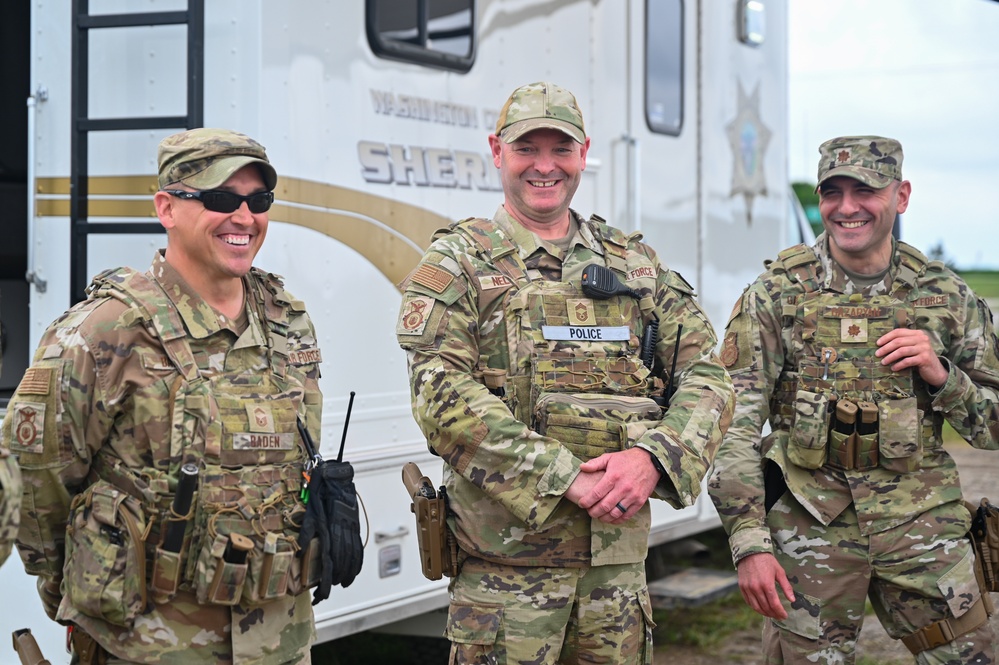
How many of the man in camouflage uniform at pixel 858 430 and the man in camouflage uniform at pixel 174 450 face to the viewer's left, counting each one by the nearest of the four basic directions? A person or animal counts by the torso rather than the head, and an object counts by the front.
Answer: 0

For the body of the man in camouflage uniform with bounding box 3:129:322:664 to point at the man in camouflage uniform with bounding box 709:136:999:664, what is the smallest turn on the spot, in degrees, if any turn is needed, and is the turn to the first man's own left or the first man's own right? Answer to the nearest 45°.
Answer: approximately 45° to the first man's own left

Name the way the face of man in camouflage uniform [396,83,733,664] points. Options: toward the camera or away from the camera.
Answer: toward the camera

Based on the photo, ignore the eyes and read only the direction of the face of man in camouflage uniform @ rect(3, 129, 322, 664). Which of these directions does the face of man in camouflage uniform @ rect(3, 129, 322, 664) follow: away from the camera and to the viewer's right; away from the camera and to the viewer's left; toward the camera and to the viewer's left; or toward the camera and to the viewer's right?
toward the camera and to the viewer's right

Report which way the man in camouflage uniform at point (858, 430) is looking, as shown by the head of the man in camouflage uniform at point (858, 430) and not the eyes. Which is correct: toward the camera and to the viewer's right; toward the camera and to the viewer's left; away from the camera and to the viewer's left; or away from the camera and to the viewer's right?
toward the camera and to the viewer's left

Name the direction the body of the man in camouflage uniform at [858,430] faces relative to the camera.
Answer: toward the camera

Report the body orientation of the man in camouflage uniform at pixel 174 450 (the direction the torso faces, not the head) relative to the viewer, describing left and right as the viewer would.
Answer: facing the viewer and to the right of the viewer

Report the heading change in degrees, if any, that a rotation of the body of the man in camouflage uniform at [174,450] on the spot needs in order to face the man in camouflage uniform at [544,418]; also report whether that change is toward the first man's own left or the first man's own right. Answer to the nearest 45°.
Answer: approximately 45° to the first man's own left

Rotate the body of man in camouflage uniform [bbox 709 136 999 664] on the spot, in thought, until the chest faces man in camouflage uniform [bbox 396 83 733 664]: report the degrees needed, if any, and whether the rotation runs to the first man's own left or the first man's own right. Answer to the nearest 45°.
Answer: approximately 45° to the first man's own right

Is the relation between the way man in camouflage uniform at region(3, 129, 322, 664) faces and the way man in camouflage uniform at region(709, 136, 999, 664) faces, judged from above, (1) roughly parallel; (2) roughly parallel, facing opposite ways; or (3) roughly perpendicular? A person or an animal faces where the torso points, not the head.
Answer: roughly perpendicular

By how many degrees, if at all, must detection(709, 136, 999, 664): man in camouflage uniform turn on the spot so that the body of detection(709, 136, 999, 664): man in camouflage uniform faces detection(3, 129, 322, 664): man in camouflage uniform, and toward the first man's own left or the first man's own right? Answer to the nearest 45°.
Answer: approximately 45° to the first man's own right
